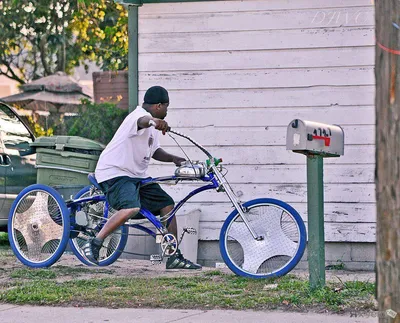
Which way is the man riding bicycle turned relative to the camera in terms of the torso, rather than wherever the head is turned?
to the viewer's right

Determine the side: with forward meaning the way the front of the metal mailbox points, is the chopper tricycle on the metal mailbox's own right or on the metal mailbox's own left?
on the metal mailbox's own right

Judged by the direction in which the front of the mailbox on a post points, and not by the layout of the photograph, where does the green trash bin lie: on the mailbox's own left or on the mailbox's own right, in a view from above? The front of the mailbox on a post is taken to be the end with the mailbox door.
on the mailbox's own right

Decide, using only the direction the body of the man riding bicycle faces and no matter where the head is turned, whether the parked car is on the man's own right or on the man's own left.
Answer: on the man's own left

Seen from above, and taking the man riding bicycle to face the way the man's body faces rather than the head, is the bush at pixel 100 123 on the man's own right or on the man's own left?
on the man's own left

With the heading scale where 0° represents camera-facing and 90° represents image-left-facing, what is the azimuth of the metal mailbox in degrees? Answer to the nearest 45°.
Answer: approximately 45°
